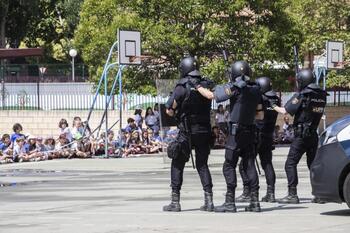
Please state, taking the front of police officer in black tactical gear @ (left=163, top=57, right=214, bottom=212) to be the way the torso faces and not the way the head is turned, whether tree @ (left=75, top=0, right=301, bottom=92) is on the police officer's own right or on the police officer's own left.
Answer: on the police officer's own right

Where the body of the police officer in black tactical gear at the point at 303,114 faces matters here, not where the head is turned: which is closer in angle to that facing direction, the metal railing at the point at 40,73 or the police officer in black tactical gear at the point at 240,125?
the metal railing

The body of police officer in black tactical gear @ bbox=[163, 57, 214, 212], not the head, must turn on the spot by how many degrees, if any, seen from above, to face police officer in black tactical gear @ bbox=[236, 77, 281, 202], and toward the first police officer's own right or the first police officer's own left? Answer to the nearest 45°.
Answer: approximately 90° to the first police officer's own right

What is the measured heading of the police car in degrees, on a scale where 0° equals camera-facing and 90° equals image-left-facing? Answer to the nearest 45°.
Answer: approximately 90°

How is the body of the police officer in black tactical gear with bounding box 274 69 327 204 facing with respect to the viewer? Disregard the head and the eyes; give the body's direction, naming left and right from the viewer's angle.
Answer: facing away from the viewer and to the left of the viewer

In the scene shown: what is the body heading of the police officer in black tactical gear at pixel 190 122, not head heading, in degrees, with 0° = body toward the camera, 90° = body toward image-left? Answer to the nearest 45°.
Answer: approximately 135°
